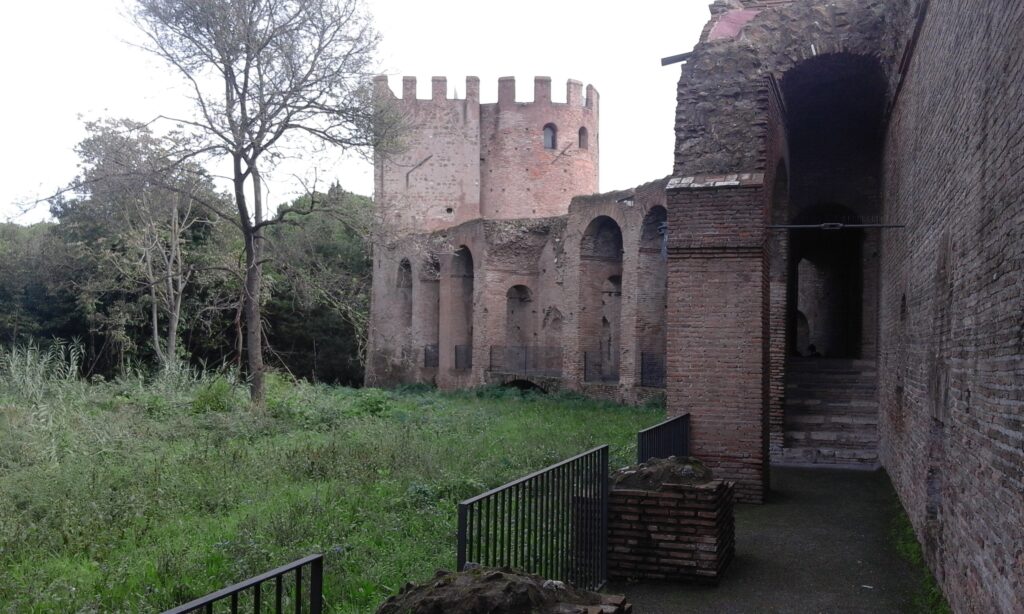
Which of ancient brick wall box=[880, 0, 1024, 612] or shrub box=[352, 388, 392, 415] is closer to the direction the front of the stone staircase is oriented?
the ancient brick wall

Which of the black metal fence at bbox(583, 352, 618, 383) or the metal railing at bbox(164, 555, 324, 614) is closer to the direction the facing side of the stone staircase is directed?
the metal railing

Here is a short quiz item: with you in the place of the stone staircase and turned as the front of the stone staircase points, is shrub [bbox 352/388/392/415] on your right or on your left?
on your right

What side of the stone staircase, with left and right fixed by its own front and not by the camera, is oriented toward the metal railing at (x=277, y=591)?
front

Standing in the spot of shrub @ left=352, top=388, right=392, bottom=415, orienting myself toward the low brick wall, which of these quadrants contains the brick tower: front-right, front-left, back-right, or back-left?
back-left

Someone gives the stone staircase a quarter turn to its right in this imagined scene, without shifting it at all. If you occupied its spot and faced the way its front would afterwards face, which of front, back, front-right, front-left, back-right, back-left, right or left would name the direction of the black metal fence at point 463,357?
front-right

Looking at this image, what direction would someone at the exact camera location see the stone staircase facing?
facing the viewer

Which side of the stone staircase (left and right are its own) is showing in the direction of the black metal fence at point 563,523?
front

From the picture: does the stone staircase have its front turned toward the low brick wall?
yes

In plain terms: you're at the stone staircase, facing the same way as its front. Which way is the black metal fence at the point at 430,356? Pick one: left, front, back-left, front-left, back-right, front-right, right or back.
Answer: back-right

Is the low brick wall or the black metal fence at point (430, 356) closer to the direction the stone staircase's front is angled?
the low brick wall

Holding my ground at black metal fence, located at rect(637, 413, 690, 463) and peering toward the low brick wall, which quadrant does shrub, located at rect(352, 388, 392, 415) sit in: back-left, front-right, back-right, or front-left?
back-right

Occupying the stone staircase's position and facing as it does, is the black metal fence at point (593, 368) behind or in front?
behind
